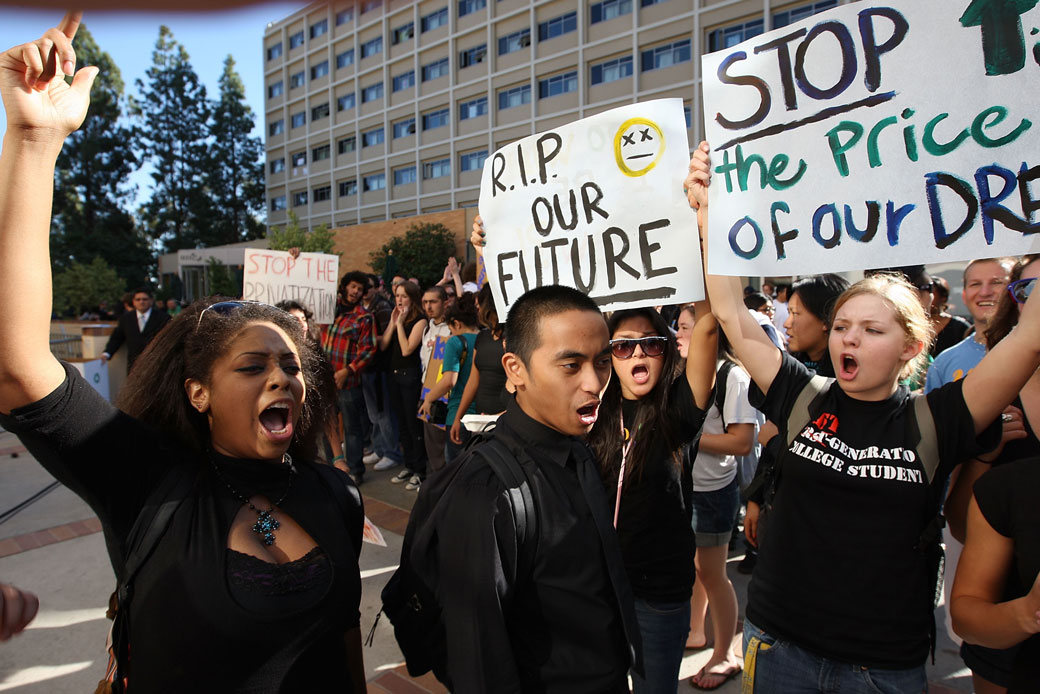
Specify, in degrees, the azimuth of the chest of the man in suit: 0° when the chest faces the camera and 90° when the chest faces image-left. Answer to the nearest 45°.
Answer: approximately 0°

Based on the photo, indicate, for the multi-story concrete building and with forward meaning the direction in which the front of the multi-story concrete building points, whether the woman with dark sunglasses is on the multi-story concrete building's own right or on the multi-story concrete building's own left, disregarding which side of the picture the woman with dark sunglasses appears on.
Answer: on the multi-story concrete building's own left

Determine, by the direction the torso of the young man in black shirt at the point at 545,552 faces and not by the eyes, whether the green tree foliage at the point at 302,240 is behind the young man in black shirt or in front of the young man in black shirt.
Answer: behind

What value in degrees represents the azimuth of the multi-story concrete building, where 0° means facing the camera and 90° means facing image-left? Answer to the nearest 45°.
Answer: approximately 45°

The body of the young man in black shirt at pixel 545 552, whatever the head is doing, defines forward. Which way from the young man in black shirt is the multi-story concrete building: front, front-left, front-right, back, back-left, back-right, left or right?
back-left

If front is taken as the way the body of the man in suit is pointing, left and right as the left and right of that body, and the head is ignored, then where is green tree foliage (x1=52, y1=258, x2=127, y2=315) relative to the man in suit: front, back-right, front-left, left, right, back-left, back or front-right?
back
